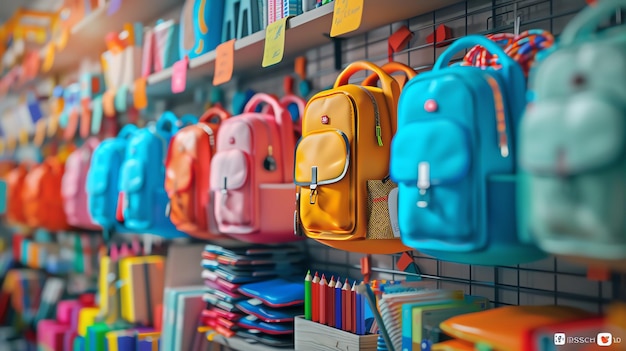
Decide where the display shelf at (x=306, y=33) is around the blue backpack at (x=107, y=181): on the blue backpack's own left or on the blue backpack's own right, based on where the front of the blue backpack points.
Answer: on the blue backpack's own left

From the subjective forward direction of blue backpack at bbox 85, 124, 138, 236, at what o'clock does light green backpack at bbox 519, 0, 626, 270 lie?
The light green backpack is roughly at 10 o'clock from the blue backpack.

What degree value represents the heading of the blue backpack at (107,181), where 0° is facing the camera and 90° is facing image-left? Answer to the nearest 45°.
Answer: approximately 45°

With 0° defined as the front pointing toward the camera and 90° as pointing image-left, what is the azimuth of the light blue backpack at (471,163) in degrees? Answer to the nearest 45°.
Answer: approximately 45°

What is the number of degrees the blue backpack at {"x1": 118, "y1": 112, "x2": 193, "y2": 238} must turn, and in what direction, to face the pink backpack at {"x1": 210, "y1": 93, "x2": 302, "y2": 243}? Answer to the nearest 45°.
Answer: approximately 90° to its left

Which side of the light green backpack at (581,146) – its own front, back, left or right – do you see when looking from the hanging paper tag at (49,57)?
right

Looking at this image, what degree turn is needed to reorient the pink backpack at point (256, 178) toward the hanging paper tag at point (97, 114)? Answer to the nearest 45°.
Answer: approximately 90° to its right

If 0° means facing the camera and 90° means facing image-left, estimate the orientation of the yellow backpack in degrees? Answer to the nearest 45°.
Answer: approximately 45°

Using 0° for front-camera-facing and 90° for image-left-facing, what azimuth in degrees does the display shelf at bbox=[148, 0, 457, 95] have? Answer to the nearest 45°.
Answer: approximately 45°
